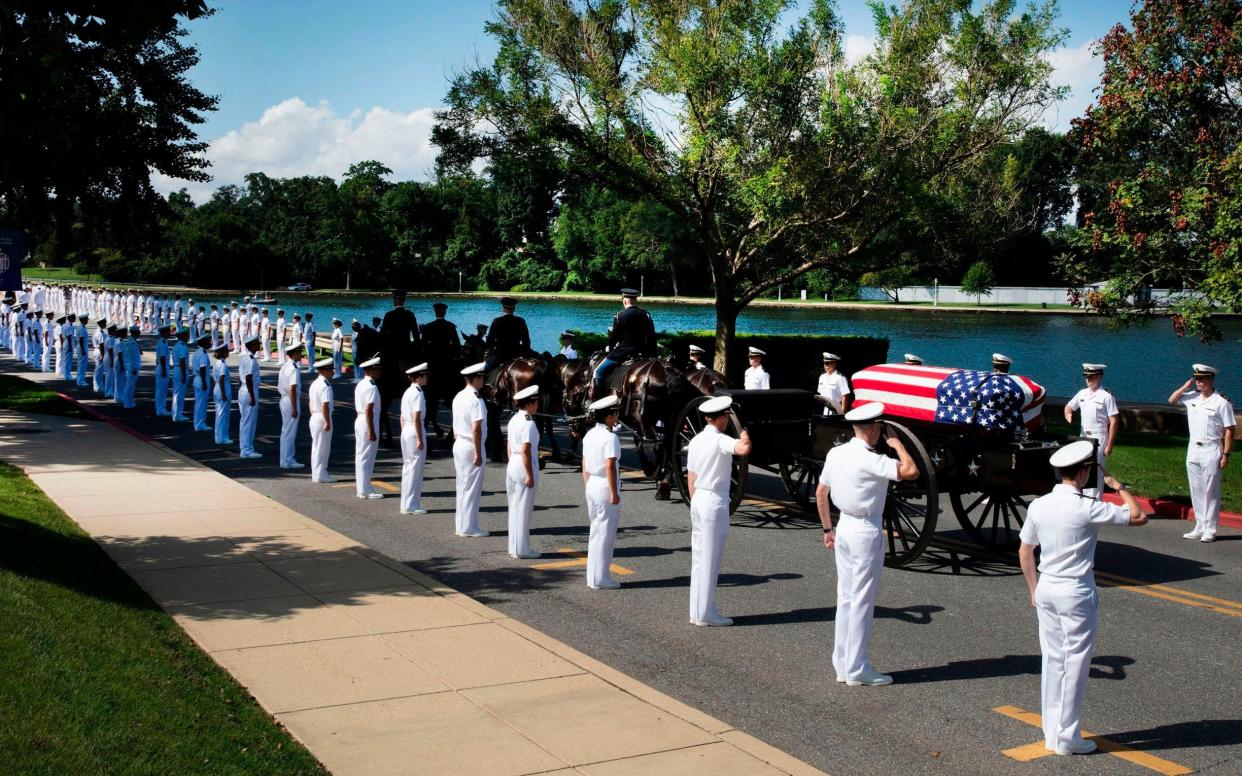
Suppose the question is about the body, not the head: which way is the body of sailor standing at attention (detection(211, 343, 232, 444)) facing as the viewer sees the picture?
to the viewer's right

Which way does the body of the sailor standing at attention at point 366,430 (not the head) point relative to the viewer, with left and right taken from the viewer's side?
facing to the right of the viewer

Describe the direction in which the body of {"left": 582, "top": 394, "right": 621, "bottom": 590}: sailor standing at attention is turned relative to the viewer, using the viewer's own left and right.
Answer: facing away from the viewer and to the right of the viewer

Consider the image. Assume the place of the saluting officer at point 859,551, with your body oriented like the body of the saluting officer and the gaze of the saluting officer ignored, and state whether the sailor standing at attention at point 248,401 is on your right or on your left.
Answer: on your left

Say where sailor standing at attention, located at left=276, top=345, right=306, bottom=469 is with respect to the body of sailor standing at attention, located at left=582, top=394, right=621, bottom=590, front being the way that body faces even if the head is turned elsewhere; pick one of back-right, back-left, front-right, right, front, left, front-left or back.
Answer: left

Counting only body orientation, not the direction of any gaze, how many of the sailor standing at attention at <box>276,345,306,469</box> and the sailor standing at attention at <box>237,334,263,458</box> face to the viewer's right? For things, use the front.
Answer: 2

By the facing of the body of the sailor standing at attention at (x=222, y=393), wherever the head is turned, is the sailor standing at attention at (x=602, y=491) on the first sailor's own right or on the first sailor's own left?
on the first sailor's own right

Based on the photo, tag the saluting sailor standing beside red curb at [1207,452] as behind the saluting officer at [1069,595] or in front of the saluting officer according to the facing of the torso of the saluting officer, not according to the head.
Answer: in front

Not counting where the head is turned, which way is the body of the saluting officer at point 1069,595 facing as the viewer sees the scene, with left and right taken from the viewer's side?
facing away from the viewer and to the right of the viewer

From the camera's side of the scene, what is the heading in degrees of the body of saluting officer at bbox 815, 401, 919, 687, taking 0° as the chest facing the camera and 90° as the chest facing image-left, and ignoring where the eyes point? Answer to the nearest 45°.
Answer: approximately 225°

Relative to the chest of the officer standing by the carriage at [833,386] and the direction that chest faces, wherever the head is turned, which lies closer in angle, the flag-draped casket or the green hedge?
the flag-draped casket

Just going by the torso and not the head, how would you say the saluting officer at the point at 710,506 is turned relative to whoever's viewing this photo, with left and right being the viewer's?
facing away from the viewer and to the right of the viewer
